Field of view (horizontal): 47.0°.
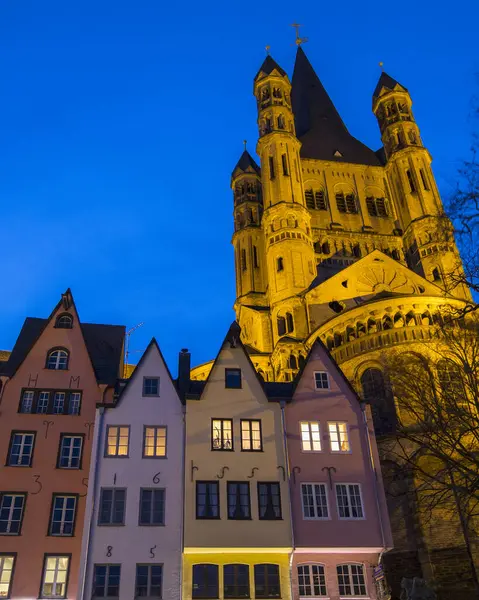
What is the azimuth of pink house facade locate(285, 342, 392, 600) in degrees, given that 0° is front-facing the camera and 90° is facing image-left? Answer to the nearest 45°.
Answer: approximately 0°
